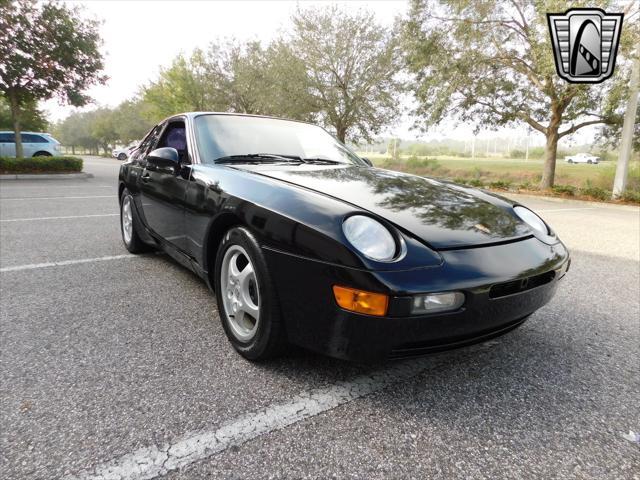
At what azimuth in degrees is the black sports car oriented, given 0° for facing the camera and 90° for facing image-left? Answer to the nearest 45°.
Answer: approximately 315°

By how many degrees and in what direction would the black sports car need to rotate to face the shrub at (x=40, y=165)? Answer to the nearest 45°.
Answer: approximately 180°

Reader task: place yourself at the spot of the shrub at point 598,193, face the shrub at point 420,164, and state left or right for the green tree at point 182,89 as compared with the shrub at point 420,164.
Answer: left

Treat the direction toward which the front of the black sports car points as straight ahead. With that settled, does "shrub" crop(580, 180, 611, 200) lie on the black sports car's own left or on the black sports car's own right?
on the black sports car's own left

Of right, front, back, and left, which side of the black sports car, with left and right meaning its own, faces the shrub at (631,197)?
left

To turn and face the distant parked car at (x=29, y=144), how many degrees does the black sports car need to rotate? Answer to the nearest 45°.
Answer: approximately 180°

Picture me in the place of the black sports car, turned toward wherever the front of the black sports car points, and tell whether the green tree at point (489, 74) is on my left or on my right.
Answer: on my left

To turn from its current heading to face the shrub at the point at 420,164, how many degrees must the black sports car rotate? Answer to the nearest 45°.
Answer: approximately 135° to its left

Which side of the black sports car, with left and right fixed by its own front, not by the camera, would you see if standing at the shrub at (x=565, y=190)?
left

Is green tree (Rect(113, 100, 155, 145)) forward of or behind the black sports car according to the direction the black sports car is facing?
behind

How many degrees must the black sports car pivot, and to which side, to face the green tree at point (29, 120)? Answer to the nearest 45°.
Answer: approximately 180°
